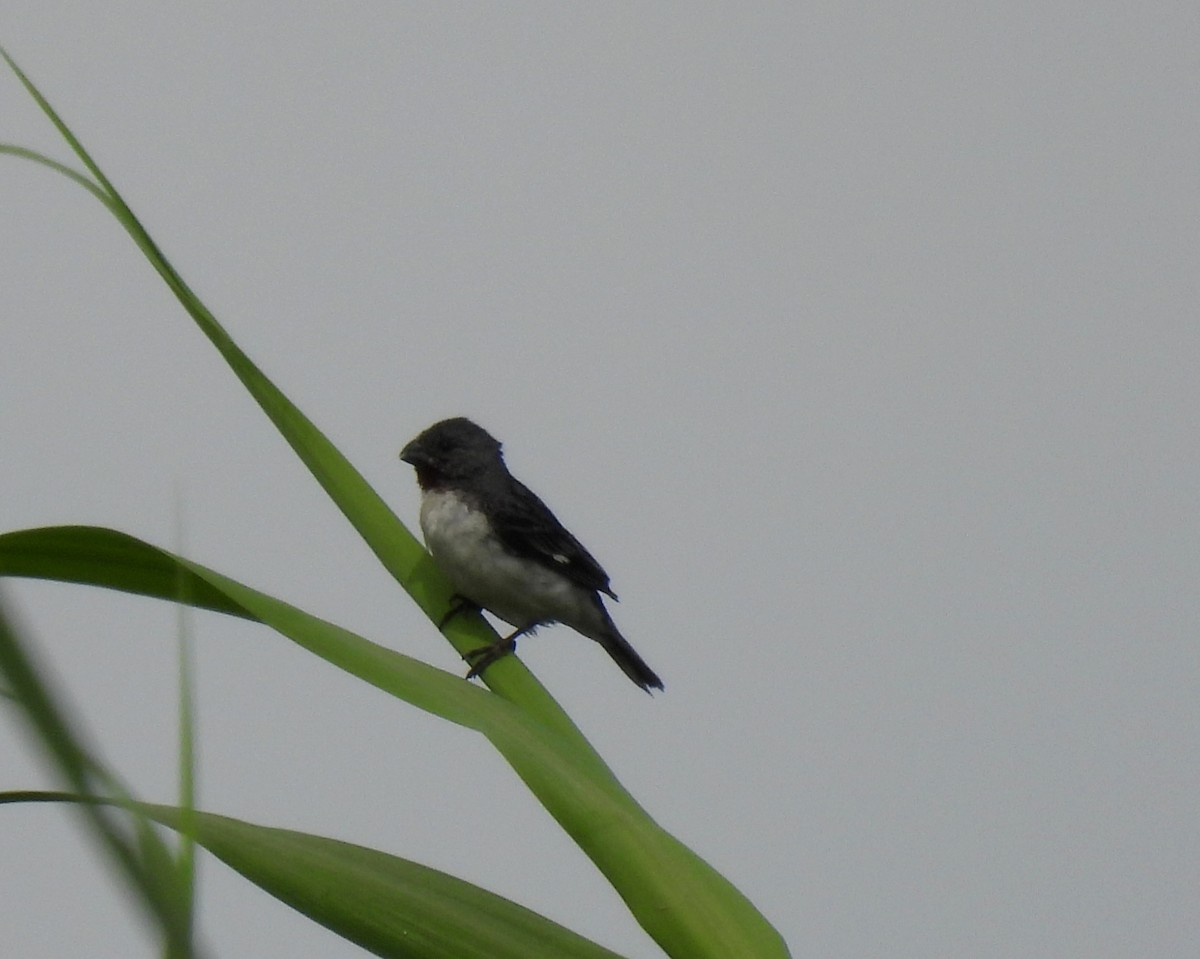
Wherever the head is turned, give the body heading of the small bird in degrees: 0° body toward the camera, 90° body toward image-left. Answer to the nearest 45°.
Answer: approximately 90°

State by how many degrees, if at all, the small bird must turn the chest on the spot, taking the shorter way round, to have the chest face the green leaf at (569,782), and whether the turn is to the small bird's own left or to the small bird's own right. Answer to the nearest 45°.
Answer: approximately 90° to the small bird's own left

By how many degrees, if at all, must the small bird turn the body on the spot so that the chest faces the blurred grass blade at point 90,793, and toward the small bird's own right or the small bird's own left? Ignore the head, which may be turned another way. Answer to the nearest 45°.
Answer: approximately 90° to the small bird's own left
